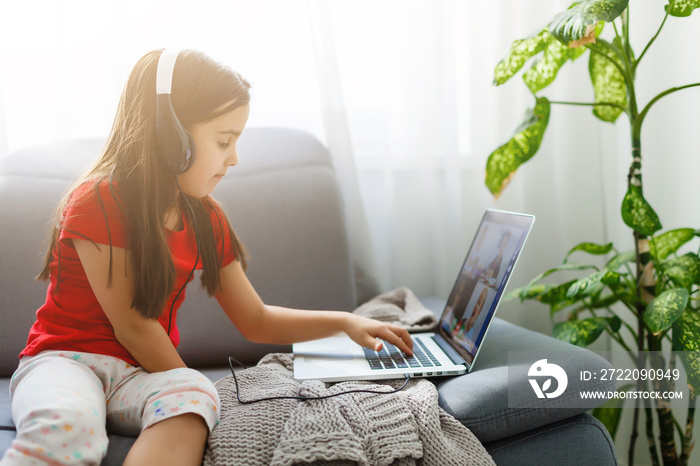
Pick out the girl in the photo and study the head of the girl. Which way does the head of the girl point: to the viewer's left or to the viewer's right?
to the viewer's right

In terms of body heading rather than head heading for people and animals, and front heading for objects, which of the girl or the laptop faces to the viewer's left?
the laptop

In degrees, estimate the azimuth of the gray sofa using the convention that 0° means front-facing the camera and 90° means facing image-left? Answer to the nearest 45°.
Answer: approximately 0°

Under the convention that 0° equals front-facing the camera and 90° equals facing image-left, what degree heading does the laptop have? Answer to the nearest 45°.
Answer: approximately 90°

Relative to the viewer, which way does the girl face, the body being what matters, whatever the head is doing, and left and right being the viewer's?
facing the viewer and to the right of the viewer
